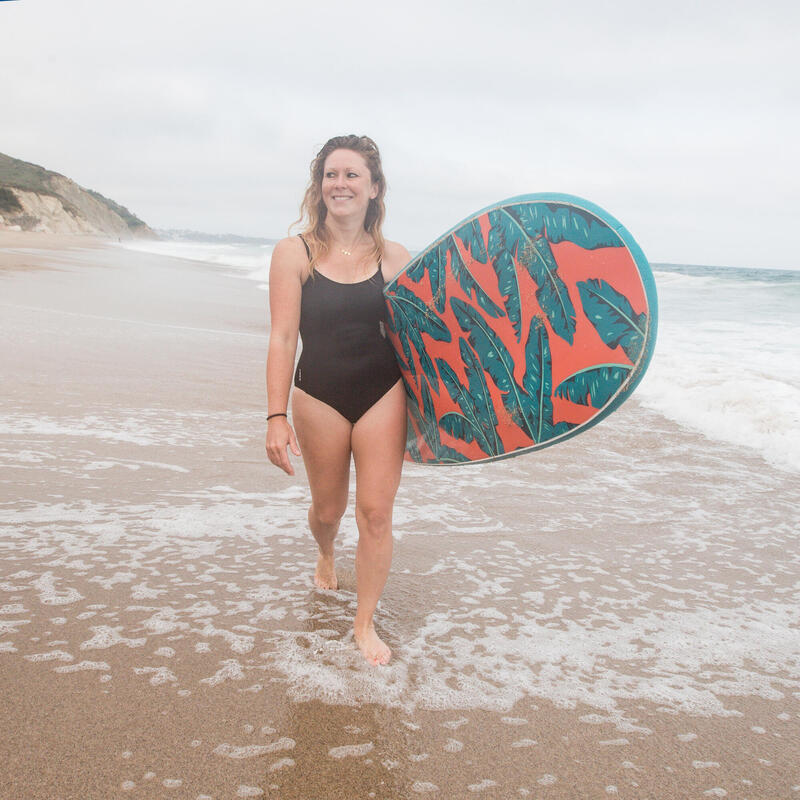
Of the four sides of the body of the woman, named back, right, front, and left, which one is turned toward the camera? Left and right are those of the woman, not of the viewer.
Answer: front
